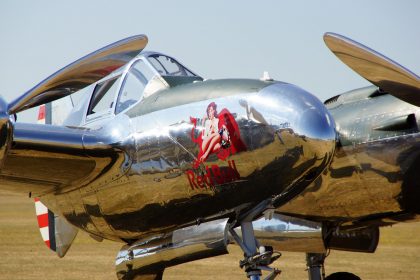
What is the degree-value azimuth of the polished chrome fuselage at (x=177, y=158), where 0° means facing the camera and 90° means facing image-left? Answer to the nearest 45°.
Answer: approximately 315°
